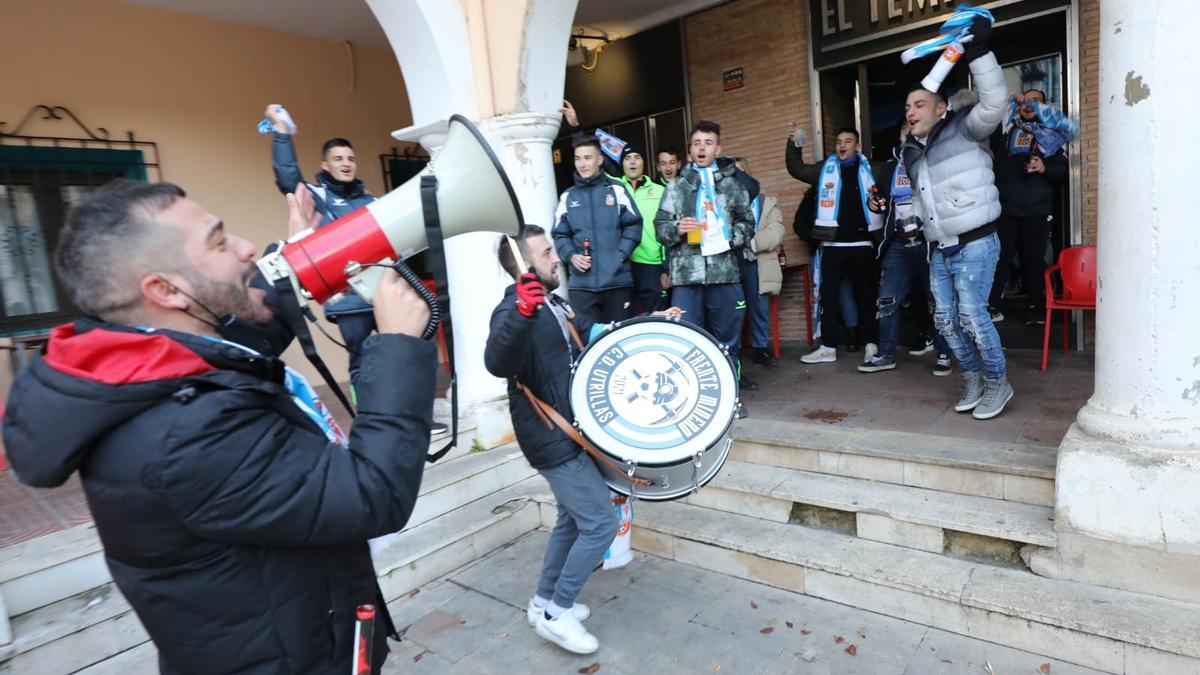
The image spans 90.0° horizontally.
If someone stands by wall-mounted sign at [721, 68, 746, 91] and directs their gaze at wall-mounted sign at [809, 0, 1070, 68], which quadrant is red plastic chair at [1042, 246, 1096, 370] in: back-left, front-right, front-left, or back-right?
front-right

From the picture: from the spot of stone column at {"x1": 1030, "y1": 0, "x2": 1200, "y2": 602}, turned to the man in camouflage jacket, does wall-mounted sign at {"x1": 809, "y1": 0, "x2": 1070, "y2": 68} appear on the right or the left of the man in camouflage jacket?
right

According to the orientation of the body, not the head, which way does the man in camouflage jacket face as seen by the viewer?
toward the camera

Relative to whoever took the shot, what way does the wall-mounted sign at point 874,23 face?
facing the viewer and to the left of the viewer

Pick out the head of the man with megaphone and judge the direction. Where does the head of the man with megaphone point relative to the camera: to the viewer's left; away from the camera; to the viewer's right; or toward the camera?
to the viewer's right

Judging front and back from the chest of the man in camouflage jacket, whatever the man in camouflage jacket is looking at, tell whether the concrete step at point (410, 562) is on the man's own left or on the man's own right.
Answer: on the man's own right

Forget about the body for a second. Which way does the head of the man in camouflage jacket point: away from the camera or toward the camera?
toward the camera

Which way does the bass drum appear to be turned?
toward the camera

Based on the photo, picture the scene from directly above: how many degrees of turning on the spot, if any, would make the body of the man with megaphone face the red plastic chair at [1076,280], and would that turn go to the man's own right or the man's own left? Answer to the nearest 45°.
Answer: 0° — they already face it

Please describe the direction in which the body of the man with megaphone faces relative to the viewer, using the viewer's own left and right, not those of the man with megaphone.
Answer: facing to the right of the viewer

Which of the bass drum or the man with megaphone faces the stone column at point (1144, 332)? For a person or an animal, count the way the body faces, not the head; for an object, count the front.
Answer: the man with megaphone

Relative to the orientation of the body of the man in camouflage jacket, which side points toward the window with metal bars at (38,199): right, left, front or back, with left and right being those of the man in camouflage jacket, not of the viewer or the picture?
right
